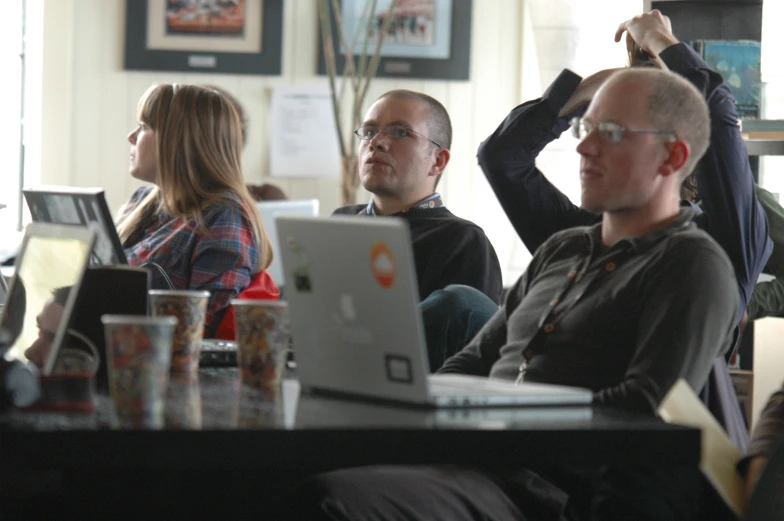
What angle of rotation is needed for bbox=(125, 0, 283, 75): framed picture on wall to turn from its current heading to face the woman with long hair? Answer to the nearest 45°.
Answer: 0° — it already faces them

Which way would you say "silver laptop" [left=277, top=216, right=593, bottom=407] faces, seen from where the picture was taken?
facing away from the viewer and to the right of the viewer

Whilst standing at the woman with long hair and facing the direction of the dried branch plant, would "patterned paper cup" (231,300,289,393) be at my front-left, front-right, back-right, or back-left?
back-right

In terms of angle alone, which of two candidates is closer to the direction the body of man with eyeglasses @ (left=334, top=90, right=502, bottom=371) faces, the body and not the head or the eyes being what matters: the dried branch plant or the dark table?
the dark table

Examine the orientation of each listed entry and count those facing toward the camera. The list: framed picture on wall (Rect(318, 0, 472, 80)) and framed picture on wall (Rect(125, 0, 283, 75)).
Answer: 2

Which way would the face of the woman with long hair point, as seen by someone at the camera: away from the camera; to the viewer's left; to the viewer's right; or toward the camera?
to the viewer's left

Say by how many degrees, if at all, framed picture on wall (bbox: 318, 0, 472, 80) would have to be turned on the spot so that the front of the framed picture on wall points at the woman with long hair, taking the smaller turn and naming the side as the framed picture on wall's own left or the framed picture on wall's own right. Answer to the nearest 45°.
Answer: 0° — it already faces them

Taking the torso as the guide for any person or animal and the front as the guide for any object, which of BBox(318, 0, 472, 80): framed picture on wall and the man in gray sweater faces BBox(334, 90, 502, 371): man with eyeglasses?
the framed picture on wall
